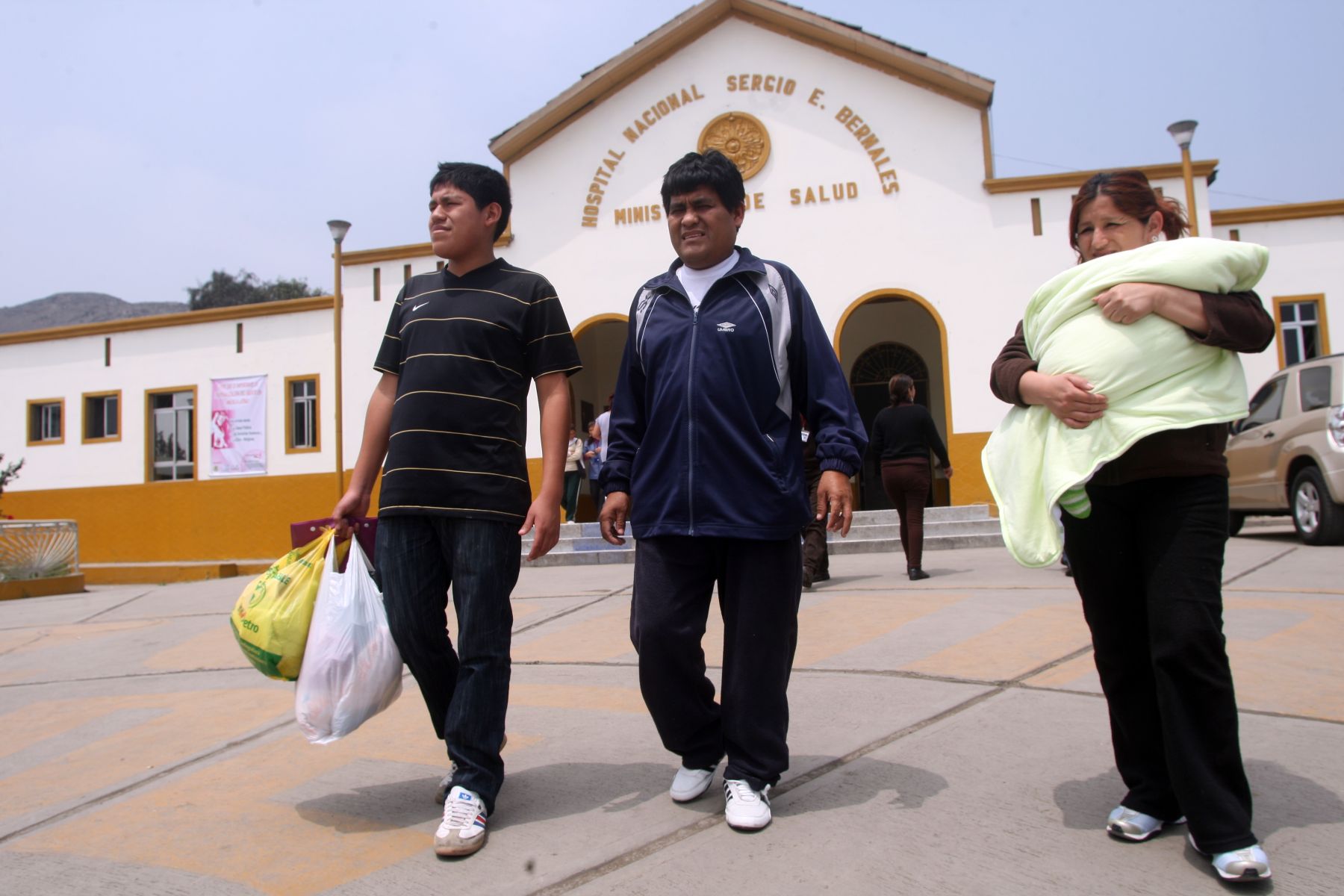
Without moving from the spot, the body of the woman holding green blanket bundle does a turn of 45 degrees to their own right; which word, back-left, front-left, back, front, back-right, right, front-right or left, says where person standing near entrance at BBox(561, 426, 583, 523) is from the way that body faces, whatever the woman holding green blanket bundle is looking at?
right

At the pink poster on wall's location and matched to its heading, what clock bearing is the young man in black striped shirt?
The young man in black striped shirt is roughly at 12 o'clock from the pink poster on wall.

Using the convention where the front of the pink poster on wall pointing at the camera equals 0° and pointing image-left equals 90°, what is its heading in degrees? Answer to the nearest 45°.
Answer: approximately 0°

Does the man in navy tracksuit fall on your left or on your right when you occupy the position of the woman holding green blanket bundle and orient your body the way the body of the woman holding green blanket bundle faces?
on your right

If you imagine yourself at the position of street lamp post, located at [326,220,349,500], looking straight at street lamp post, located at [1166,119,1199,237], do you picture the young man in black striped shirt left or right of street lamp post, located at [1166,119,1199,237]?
right

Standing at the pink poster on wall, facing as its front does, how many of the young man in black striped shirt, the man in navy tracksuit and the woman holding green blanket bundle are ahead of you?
3

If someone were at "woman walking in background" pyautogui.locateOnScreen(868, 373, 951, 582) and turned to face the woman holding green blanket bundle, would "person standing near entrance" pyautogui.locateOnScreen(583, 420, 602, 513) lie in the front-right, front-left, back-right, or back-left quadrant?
back-right

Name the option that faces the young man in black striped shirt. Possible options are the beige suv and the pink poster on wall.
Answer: the pink poster on wall

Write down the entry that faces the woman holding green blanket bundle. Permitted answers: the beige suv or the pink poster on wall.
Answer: the pink poster on wall

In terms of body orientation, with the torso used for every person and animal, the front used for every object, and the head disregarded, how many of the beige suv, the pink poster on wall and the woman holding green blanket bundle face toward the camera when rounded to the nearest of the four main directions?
2
